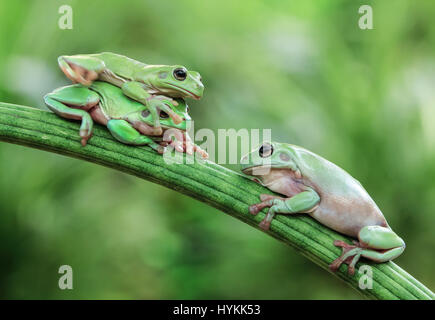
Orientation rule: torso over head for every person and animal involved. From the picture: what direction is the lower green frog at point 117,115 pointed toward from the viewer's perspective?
to the viewer's right

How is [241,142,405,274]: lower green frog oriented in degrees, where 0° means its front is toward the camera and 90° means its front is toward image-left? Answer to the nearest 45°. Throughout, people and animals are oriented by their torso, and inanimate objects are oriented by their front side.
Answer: approximately 90°

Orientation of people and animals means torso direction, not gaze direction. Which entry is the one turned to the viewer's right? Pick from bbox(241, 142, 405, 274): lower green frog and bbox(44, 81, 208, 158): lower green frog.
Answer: bbox(44, 81, 208, 158): lower green frog

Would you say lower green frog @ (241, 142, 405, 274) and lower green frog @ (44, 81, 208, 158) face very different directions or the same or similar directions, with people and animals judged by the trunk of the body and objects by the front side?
very different directions

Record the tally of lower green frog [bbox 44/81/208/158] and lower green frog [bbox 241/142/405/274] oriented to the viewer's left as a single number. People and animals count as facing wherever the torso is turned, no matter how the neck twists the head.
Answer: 1
